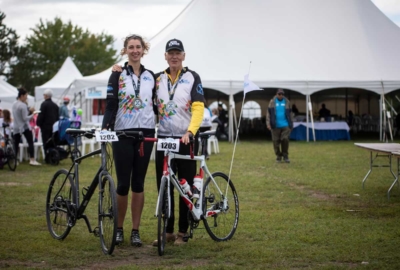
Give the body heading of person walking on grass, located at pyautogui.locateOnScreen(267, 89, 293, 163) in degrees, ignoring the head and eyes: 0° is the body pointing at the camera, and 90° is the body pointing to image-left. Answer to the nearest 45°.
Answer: approximately 0°

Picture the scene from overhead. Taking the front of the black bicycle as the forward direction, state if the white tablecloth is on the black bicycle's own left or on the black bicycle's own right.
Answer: on the black bicycle's own left

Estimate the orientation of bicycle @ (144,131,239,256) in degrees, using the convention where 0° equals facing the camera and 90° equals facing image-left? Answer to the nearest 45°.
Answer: approximately 45°

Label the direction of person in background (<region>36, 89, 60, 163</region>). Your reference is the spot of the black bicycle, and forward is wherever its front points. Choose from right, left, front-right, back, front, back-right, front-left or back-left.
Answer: back-left

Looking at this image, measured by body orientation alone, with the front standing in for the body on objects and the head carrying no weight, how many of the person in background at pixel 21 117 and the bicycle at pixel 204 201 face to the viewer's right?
1

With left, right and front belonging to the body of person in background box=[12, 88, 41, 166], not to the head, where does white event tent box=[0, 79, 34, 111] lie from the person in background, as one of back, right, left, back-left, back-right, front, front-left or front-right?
left

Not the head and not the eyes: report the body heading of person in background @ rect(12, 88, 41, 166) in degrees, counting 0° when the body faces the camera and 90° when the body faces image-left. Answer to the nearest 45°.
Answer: approximately 270°

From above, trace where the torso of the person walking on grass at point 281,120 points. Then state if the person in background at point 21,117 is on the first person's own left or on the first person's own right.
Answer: on the first person's own right

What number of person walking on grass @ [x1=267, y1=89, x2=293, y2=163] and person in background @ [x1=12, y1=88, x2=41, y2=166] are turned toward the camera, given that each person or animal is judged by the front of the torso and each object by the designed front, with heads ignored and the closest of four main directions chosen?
1

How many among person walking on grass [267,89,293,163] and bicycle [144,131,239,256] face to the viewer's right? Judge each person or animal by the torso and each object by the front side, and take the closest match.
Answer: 0

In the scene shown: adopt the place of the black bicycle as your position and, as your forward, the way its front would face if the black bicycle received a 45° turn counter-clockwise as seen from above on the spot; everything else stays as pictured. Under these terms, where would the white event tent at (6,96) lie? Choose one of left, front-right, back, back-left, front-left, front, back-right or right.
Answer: left

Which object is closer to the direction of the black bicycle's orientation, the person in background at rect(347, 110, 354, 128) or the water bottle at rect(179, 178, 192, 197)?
the water bottle
